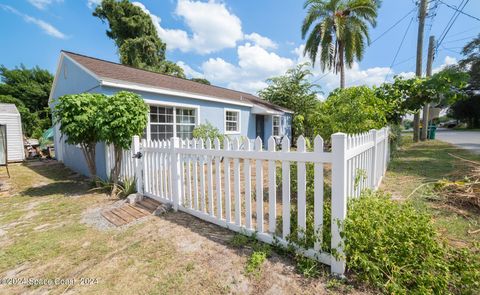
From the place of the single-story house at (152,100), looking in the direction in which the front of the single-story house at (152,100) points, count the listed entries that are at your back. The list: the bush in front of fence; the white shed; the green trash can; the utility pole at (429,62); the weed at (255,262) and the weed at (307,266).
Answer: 1

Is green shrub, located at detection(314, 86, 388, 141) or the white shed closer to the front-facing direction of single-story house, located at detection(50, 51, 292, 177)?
the green shrub

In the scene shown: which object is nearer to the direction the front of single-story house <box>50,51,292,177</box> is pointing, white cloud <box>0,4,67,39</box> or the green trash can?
the green trash can

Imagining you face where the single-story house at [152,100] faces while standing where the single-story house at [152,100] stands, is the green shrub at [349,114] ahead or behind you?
ahead

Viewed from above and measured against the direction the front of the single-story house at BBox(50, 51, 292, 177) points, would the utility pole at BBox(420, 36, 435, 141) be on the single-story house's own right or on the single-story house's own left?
on the single-story house's own left

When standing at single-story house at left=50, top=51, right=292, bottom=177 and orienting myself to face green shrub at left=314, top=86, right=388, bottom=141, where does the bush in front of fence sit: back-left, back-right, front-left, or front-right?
front-right

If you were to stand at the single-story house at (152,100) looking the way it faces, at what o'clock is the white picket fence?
The white picket fence is roughly at 1 o'clock from the single-story house.

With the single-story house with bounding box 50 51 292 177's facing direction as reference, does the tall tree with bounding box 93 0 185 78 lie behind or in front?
behind

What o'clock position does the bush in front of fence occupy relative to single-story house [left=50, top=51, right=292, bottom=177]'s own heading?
The bush in front of fence is roughly at 1 o'clock from the single-story house.

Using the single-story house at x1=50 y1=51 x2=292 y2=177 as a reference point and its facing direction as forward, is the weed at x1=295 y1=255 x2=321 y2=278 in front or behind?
in front

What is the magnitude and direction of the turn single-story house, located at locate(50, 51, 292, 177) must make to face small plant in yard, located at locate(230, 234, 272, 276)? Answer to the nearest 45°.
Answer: approximately 45° to its right

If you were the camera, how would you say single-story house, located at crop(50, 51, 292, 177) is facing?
facing the viewer and to the right of the viewer

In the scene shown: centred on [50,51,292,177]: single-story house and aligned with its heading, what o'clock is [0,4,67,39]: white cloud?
The white cloud is roughly at 6 o'clock from the single-story house.

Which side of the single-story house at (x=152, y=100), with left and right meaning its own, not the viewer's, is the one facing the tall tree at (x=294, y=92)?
left
